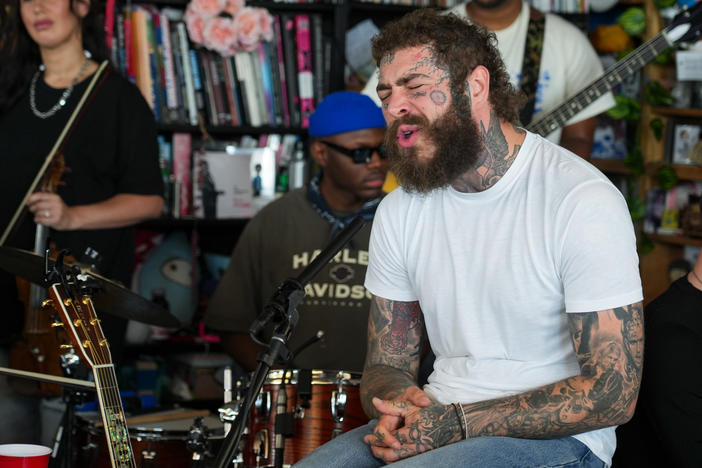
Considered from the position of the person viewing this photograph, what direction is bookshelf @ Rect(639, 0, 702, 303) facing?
facing the viewer

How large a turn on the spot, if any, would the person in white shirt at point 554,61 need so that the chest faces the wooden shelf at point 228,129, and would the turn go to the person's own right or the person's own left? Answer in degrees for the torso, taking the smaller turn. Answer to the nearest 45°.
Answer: approximately 90° to the person's own right

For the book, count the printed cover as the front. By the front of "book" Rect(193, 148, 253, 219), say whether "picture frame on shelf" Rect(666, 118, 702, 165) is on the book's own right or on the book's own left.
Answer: on the book's own left

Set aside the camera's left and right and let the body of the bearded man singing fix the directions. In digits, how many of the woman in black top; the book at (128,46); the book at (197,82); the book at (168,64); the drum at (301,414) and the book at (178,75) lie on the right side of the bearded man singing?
6

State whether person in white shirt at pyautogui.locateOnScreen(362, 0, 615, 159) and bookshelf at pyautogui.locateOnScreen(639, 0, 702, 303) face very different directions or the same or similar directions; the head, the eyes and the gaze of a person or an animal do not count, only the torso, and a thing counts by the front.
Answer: same or similar directions

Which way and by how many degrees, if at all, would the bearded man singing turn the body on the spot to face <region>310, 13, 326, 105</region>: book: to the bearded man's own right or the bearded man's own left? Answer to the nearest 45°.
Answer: approximately 135° to the bearded man's own right

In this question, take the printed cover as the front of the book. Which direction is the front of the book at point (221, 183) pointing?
toward the camera

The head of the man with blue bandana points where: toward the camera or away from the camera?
toward the camera

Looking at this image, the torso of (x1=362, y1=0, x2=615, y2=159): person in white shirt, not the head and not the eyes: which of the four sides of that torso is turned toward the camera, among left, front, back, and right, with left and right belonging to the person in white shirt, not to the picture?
front

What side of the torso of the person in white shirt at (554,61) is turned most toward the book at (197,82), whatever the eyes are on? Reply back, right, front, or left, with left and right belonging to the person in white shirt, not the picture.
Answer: right

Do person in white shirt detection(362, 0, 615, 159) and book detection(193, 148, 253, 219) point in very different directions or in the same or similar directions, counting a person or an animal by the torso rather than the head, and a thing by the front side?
same or similar directions

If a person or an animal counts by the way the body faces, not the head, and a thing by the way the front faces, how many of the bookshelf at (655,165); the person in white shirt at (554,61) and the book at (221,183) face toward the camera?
3

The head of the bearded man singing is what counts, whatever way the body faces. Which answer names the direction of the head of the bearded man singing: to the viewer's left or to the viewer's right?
to the viewer's left

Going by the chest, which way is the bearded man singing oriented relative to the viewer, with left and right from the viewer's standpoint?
facing the viewer and to the left of the viewer

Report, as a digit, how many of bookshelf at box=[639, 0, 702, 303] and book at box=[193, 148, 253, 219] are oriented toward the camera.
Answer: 2

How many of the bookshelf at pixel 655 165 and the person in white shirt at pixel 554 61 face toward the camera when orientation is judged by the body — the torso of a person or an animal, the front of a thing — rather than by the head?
2
